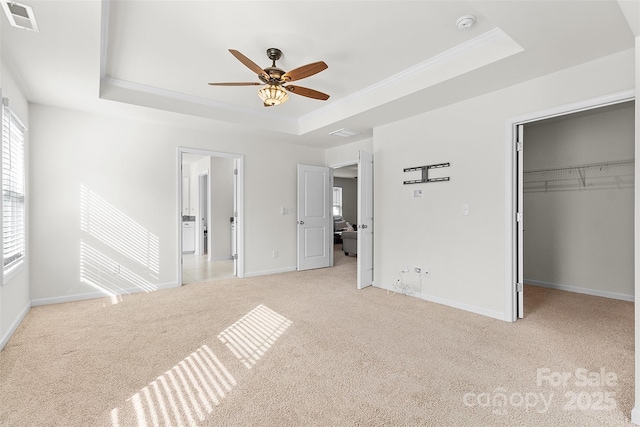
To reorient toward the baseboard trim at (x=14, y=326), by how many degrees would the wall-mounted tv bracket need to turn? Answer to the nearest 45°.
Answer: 0° — it already faces it

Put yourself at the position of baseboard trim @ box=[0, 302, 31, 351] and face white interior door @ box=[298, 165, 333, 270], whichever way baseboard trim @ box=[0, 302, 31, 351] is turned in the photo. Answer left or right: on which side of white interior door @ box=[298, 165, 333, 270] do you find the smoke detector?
right

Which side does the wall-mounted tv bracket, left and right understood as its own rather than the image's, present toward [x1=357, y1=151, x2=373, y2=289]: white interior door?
right

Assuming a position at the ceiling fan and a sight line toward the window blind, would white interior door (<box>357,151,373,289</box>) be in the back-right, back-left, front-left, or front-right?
back-right

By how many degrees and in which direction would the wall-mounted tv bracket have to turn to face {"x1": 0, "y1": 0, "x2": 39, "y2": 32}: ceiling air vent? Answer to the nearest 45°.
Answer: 0° — it already faces it

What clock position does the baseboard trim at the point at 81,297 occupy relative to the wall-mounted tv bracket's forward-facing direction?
The baseboard trim is roughly at 1 o'clock from the wall-mounted tv bracket.

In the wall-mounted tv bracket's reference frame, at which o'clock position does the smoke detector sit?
The smoke detector is roughly at 10 o'clock from the wall-mounted tv bracket.

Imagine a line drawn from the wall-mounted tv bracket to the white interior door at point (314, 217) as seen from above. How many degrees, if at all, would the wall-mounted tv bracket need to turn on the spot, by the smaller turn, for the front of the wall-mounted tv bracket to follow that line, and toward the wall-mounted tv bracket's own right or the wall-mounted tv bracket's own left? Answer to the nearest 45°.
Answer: approximately 90° to the wall-mounted tv bracket's own right

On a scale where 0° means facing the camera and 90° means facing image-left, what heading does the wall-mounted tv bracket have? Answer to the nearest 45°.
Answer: approximately 45°

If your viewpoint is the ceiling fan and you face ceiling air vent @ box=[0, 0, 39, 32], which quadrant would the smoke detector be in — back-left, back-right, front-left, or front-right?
back-left
